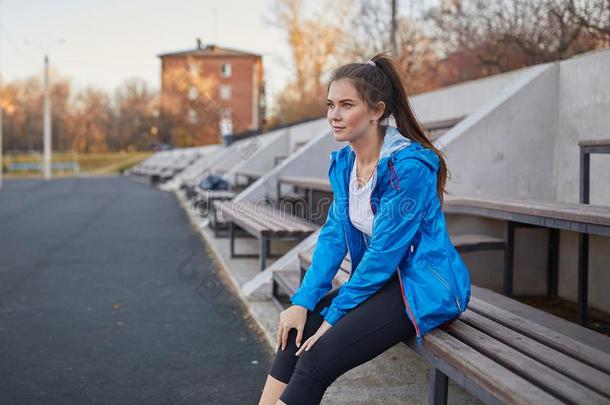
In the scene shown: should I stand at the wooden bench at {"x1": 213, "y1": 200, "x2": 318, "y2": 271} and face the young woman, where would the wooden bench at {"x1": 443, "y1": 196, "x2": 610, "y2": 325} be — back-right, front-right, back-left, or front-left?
front-left

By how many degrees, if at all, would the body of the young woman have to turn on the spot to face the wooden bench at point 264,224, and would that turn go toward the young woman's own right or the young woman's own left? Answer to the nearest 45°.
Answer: approximately 135° to the young woman's own right

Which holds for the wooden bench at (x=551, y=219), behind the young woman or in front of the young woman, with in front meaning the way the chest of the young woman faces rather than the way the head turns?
behind

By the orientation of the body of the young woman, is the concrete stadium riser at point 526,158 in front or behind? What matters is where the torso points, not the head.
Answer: behind

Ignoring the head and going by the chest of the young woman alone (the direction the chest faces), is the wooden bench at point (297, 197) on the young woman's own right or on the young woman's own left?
on the young woman's own right

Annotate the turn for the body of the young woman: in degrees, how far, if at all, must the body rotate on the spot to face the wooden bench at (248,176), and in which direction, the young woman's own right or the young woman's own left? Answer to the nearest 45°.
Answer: approximately 135° to the young woman's own right

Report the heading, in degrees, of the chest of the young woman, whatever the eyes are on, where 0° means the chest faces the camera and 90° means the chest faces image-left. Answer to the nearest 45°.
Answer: approximately 45°

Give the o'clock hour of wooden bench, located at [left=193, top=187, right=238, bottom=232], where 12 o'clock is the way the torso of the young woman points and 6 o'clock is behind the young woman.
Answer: The wooden bench is roughly at 4 o'clock from the young woman.
